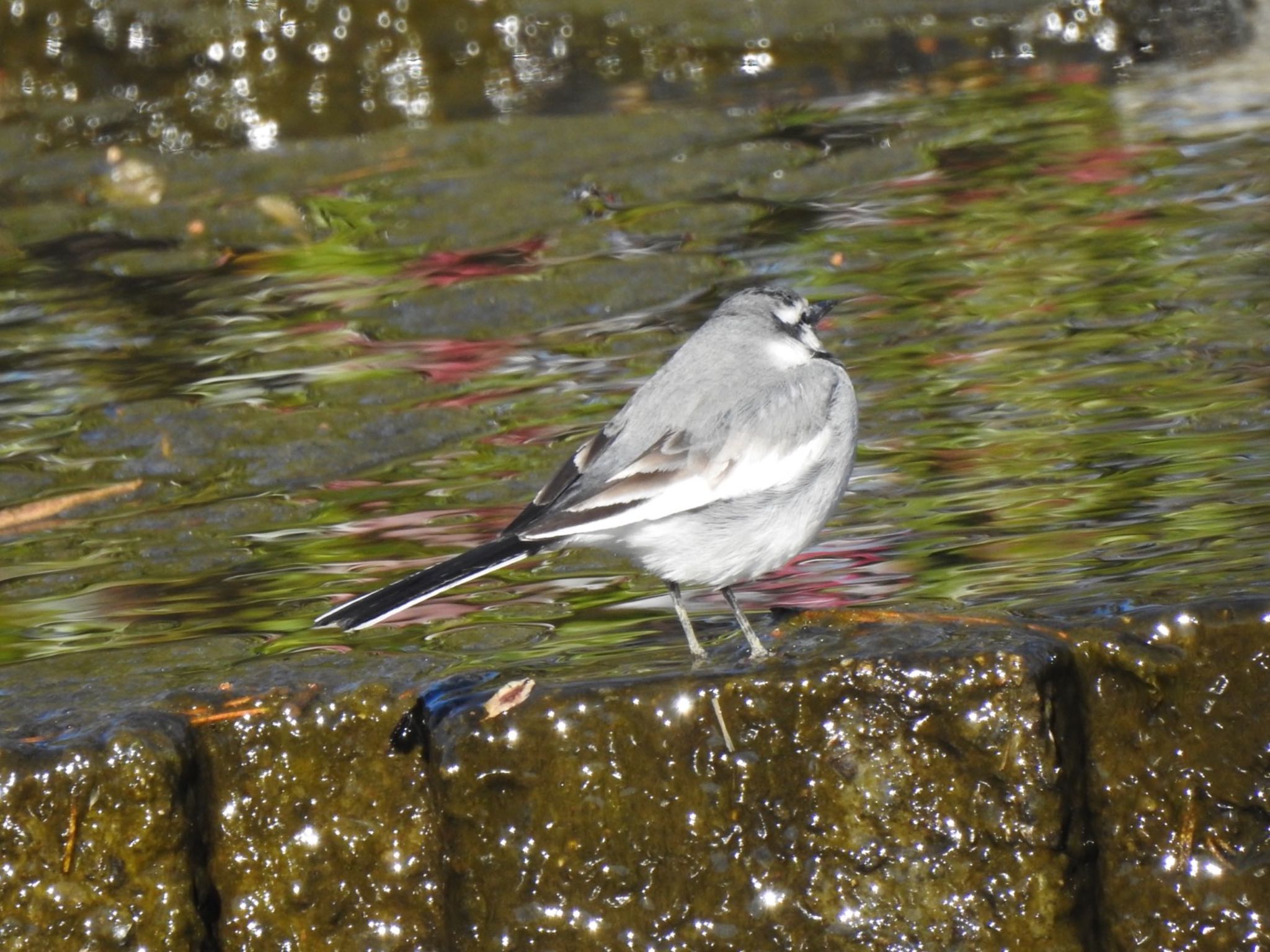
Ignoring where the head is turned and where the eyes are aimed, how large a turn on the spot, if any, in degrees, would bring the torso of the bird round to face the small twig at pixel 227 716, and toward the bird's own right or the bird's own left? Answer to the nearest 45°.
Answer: approximately 180°

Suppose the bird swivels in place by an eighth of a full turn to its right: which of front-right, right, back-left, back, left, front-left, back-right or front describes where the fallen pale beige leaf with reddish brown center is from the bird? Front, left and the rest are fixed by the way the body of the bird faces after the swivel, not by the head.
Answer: right

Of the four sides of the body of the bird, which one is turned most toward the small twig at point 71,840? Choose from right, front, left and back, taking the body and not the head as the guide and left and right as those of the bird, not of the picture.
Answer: back

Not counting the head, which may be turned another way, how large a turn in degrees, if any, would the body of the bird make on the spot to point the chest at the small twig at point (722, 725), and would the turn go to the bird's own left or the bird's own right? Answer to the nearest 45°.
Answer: approximately 90° to the bird's own right

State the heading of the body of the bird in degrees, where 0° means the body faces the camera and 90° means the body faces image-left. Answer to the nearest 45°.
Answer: approximately 270°

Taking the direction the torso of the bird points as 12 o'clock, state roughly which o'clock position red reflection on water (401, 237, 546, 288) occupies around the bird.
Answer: The red reflection on water is roughly at 9 o'clock from the bird.
